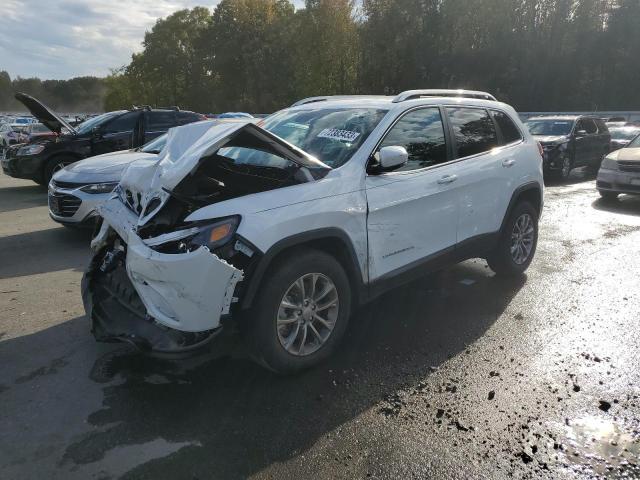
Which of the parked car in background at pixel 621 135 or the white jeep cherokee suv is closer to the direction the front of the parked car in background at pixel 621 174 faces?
the white jeep cherokee suv

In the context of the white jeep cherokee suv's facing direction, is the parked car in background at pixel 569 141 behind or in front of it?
behind

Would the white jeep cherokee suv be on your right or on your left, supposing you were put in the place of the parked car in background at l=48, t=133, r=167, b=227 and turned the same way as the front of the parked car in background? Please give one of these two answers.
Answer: on your left

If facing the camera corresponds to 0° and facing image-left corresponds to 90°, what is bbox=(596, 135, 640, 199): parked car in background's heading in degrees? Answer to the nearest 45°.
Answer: approximately 45°

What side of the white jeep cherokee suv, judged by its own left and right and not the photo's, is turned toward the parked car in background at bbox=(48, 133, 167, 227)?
right

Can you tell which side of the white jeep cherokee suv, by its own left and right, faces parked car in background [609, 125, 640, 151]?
back

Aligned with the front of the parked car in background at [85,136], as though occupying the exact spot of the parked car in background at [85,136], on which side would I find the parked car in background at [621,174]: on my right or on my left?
on my left

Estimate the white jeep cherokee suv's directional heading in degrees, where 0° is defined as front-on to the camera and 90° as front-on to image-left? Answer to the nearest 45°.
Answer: approximately 45°
